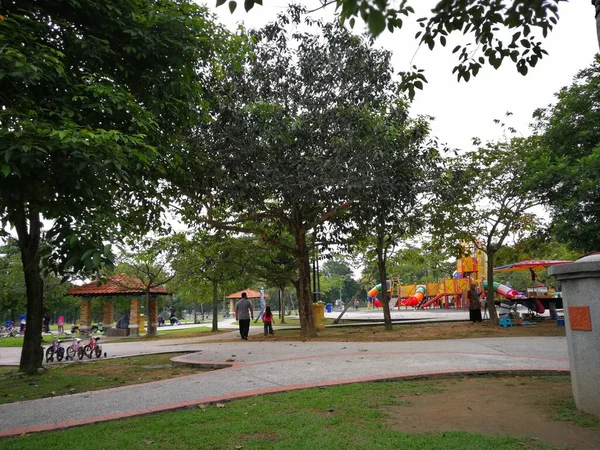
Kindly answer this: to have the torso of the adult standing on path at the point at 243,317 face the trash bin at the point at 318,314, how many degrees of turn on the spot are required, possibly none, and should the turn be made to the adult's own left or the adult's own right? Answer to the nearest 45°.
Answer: approximately 45° to the adult's own right

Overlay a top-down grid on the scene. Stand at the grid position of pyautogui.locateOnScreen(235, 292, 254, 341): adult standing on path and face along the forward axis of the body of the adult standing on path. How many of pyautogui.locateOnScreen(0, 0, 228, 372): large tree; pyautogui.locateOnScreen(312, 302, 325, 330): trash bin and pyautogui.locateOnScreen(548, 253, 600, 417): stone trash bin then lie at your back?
2

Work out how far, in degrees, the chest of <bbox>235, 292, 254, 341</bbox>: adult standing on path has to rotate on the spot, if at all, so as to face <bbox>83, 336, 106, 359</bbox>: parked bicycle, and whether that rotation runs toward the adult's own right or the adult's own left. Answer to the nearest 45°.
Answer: approximately 135° to the adult's own left

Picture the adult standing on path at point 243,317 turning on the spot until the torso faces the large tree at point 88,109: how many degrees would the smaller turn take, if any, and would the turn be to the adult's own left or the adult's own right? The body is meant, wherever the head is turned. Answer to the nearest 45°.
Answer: approximately 180°

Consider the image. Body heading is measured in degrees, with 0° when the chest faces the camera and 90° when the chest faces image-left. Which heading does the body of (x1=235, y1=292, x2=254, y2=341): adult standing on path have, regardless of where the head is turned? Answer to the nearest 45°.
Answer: approximately 180°

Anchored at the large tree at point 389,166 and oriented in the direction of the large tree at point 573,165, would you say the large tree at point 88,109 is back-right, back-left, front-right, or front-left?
back-right

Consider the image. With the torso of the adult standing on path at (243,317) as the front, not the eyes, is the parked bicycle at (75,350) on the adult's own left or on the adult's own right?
on the adult's own left

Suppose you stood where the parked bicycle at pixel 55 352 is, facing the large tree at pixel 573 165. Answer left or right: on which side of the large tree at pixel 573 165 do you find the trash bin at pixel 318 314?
left

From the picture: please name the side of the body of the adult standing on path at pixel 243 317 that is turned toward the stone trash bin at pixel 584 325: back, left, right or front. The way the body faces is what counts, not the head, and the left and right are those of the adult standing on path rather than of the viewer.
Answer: back

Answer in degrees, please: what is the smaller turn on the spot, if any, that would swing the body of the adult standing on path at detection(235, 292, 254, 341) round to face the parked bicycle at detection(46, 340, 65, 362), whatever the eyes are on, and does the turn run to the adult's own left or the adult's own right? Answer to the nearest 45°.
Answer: approximately 135° to the adult's own left
